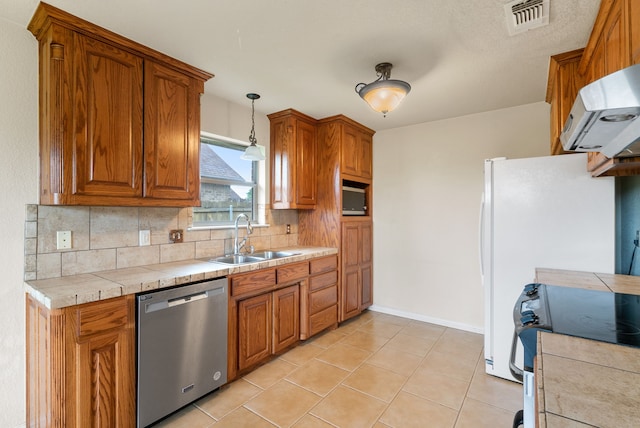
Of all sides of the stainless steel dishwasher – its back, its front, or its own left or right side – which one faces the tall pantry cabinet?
left

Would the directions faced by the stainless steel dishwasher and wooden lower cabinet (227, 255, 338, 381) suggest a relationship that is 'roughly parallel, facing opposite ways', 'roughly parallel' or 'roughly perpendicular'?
roughly parallel

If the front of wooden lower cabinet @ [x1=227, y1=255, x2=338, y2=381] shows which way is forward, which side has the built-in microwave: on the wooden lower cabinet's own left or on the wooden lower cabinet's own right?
on the wooden lower cabinet's own left

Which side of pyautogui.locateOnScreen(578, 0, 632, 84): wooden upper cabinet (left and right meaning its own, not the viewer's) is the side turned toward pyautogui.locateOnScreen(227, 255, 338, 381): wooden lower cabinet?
front

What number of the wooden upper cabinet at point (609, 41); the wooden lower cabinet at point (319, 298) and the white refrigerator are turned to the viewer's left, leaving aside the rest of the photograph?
2

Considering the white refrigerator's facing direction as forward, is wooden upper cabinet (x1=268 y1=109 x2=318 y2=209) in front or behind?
in front

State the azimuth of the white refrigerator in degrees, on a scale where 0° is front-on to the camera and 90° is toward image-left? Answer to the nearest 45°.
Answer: approximately 90°

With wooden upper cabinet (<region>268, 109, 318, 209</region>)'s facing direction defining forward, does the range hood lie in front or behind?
in front

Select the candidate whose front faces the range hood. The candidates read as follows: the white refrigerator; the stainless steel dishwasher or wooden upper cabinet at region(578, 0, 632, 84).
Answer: the stainless steel dishwasher

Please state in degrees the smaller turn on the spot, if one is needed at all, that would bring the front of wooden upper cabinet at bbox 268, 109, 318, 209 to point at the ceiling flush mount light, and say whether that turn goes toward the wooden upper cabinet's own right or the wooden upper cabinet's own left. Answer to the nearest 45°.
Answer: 0° — it already faces it

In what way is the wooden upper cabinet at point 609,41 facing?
to the viewer's left

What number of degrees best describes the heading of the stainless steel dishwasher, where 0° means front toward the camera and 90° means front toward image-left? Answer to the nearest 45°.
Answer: approximately 315°
